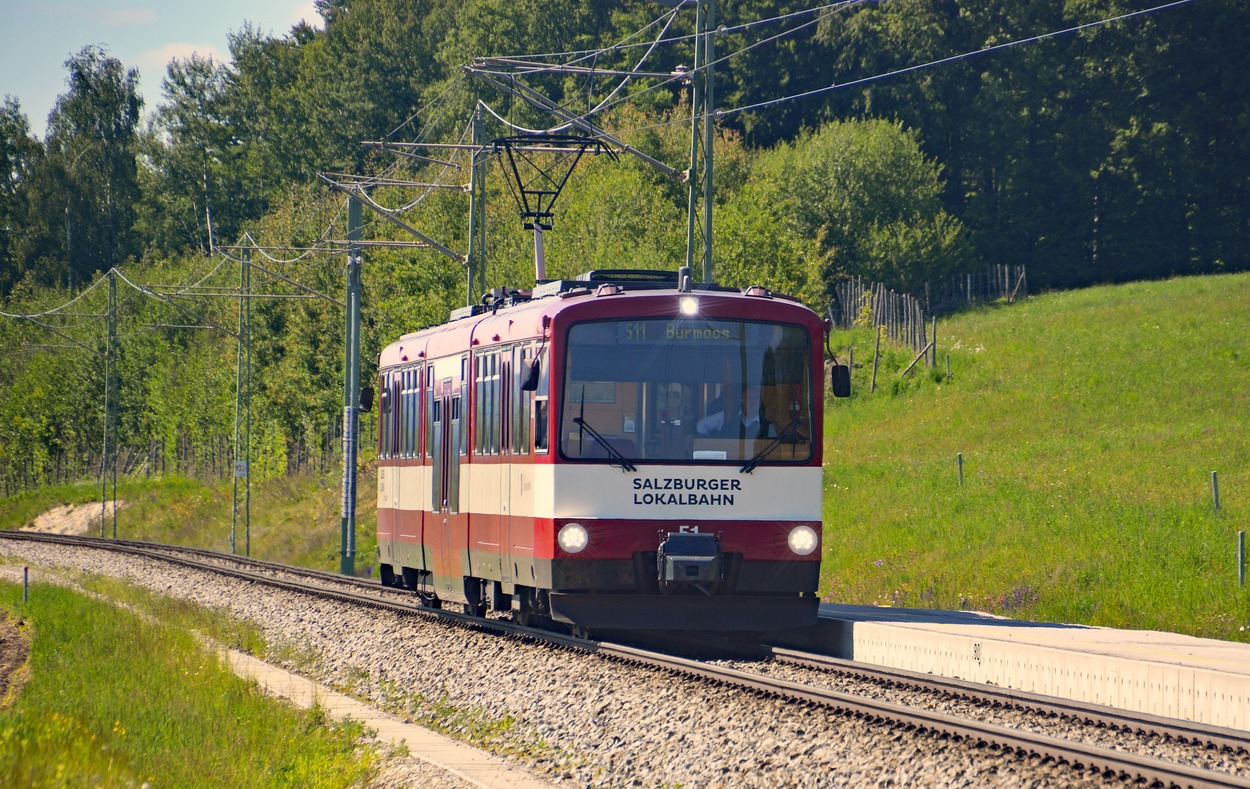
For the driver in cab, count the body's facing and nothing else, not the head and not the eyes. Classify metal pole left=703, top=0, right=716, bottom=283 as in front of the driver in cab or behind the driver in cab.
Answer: behind

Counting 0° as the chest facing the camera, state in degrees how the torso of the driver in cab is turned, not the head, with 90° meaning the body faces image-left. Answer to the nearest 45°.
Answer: approximately 0°

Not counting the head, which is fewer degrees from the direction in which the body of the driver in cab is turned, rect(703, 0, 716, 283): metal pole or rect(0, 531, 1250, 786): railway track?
the railway track

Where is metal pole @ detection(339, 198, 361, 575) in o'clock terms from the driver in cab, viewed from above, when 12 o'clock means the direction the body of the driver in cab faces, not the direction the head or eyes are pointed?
The metal pole is roughly at 5 o'clock from the driver in cab.
